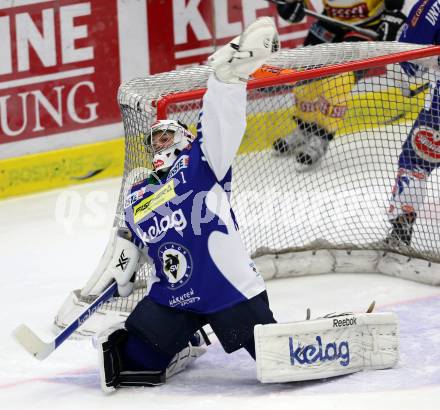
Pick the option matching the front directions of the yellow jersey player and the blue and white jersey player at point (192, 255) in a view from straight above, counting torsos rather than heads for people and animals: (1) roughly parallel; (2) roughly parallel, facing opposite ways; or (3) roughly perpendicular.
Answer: roughly parallel

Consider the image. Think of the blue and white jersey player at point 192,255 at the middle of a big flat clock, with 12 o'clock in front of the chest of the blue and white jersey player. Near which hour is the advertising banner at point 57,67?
The advertising banner is roughly at 4 o'clock from the blue and white jersey player.

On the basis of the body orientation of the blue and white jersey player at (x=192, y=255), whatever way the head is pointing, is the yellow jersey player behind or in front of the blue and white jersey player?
behind

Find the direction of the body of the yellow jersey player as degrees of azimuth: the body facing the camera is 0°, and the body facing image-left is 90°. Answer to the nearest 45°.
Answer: approximately 45°

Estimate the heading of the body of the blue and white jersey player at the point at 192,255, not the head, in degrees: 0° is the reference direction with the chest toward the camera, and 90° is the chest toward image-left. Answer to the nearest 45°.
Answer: approximately 45°

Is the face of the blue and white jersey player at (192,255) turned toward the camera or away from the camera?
toward the camera

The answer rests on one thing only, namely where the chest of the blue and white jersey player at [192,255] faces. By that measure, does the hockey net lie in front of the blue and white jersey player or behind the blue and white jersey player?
behind

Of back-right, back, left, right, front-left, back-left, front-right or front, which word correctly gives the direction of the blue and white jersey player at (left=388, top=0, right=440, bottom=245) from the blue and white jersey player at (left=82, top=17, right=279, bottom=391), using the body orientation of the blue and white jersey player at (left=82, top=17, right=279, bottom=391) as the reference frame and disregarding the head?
back

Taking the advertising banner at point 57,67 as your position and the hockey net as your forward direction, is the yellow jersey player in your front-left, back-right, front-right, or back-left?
front-left

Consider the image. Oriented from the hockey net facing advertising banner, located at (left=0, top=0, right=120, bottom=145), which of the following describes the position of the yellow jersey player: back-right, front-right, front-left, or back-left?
front-right

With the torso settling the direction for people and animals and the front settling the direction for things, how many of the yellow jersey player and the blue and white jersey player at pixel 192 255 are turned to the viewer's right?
0

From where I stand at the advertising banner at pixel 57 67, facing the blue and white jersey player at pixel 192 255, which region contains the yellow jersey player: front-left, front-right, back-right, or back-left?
front-left

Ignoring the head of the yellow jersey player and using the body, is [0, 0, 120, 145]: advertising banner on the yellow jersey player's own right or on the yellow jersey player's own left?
on the yellow jersey player's own right
